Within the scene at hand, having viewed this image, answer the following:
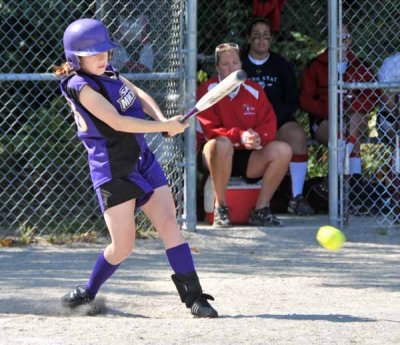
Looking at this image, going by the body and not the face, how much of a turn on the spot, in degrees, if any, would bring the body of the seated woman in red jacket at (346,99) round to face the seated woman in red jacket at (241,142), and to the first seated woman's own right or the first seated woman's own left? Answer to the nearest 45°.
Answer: approximately 45° to the first seated woman's own right

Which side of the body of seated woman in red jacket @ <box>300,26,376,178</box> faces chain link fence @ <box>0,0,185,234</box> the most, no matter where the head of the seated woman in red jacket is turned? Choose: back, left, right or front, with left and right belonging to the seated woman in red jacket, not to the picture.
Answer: right

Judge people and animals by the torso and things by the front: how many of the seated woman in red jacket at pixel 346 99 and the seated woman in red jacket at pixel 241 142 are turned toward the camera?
2

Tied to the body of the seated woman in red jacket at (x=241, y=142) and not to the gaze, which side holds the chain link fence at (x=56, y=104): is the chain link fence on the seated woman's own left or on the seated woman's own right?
on the seated woman's own right

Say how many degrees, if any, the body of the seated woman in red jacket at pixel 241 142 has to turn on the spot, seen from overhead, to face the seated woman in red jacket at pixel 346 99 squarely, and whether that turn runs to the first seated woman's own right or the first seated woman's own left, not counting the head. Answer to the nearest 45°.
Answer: approximately 135° to the first seated woman's own left

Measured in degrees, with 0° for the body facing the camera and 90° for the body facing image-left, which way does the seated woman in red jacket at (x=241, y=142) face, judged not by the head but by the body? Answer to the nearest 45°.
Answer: approximately 0°
